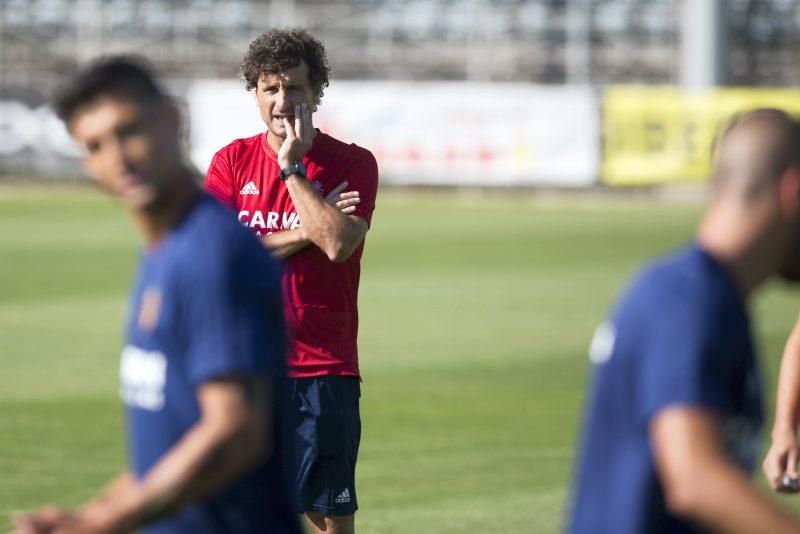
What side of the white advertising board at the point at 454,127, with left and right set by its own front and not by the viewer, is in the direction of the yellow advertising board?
left

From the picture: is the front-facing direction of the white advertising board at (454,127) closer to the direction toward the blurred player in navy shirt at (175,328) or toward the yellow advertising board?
the blurred player in navy shirt

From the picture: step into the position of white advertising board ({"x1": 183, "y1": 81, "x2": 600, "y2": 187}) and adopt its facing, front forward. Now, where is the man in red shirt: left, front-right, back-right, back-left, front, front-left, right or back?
front

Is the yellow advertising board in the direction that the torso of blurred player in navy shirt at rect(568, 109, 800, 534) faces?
no

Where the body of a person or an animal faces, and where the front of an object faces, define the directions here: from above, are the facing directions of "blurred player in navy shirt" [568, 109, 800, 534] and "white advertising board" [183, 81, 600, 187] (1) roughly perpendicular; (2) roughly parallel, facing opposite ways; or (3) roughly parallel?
roughly perpendicular

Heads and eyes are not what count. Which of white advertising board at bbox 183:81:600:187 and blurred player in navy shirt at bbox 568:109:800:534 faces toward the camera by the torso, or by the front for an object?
the white advertising board

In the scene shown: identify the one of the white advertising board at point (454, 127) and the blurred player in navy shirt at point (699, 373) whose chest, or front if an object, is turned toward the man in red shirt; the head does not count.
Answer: the white advertising board

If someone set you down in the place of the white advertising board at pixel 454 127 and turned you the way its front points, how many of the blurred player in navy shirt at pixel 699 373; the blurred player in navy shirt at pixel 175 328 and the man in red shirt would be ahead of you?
3

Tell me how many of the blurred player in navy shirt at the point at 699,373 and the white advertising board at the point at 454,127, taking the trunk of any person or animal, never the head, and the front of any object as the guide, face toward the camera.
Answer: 1

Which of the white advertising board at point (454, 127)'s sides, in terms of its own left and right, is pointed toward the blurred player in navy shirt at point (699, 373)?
front

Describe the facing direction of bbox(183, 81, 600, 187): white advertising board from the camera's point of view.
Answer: facing the viewer

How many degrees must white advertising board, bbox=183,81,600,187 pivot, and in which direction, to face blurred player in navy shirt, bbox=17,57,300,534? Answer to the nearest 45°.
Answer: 0° — it already faces them
